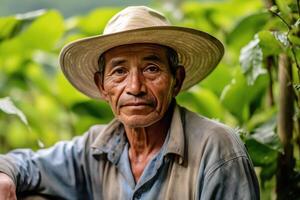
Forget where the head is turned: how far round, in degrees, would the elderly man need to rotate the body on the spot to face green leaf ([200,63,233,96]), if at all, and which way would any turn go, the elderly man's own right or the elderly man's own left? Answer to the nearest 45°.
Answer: approximately 135° to the elderly man's own left

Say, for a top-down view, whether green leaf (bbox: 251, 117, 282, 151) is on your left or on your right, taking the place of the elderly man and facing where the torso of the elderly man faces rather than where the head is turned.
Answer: on your left

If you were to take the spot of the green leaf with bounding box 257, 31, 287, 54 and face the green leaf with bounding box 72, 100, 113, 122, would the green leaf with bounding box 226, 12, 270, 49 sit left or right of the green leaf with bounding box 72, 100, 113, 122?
right

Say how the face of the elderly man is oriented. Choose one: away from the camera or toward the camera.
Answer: toward the camera

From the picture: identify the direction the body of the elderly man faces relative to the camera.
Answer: toward the camera

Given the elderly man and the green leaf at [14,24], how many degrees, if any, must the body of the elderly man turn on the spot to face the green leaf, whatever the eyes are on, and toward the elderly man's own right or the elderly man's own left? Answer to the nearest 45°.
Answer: approximately 135° to the elderly man's own right

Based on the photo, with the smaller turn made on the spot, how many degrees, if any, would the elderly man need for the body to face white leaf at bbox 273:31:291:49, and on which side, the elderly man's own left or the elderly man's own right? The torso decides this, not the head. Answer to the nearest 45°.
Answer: approximately 90° to the elderly man's own left

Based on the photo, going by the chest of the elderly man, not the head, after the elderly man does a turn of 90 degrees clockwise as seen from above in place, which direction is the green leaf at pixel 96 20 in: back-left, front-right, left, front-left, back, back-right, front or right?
right

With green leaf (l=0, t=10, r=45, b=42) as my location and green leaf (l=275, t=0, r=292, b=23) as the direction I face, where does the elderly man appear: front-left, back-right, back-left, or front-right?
front-right
